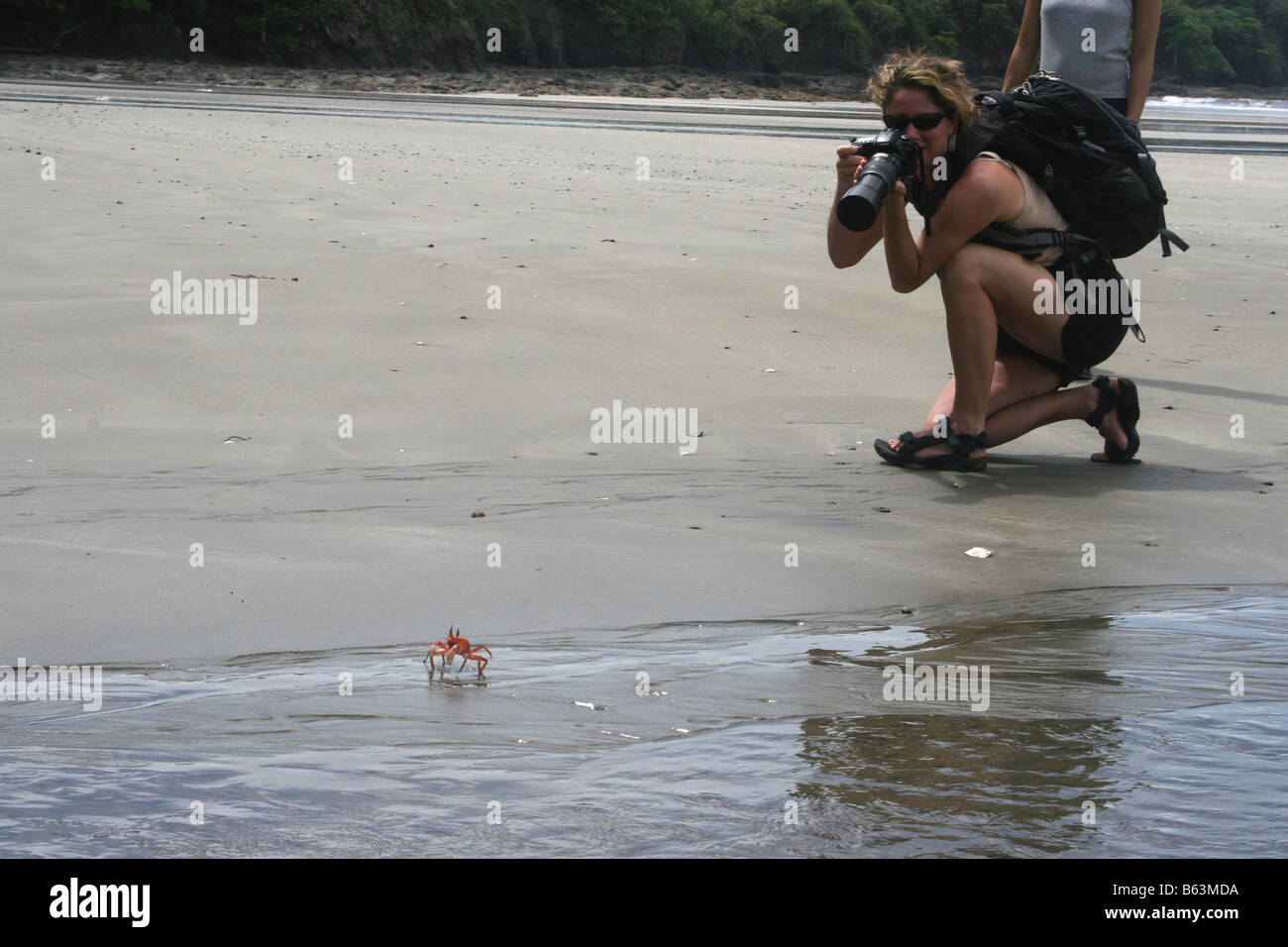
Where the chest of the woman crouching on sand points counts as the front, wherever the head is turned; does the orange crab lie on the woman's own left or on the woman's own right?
on the woman's own left

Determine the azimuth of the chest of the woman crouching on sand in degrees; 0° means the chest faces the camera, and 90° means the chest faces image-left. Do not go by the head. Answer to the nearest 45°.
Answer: approximately 90°
